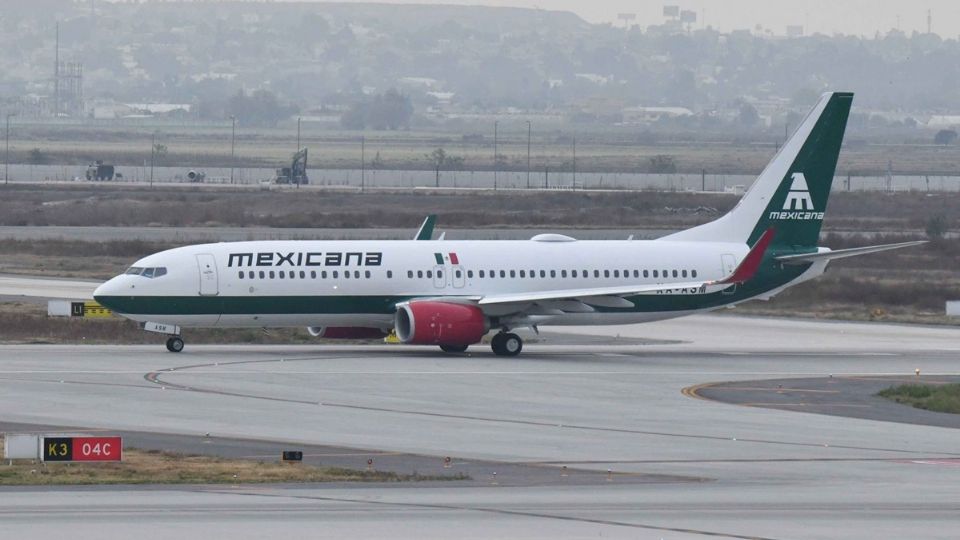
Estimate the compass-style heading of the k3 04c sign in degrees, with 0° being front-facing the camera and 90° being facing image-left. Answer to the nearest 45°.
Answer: approximately 0°
